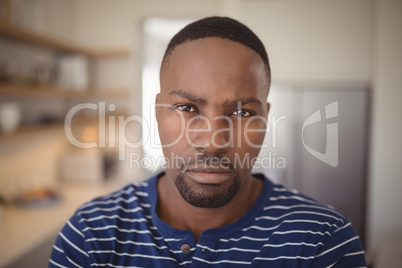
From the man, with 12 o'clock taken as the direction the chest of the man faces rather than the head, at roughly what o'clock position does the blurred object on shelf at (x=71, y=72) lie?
The blurred object on shelf is roughly at 5 o'clock from the man.

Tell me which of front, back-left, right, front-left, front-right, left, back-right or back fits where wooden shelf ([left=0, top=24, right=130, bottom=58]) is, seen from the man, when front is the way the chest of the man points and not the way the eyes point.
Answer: back-right

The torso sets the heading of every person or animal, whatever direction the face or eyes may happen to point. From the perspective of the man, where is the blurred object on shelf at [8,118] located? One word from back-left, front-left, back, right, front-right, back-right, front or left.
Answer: back-right

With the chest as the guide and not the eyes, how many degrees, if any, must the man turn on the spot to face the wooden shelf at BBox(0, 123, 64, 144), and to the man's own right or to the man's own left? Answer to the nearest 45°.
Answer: approximately 135° to the man's own right

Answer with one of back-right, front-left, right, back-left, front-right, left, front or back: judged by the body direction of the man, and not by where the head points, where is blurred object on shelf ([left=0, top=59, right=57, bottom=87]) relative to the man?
back-right

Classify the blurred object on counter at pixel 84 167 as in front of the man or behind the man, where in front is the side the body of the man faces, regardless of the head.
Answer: behind

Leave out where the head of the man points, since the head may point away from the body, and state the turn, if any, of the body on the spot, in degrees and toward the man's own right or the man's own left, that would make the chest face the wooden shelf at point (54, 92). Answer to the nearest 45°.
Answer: approximately 135° to the man's own right

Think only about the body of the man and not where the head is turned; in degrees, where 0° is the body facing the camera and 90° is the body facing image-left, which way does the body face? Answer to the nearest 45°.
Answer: approximately 0°
